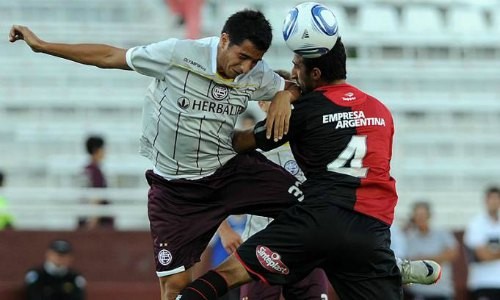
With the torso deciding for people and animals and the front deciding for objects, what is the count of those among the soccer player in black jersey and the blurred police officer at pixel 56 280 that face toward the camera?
1

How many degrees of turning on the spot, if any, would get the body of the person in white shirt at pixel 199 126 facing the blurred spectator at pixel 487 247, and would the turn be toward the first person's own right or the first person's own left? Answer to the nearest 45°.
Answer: approximately 90° to the first person's own left

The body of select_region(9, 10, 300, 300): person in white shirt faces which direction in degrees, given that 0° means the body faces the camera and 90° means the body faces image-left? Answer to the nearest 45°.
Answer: approximately 315°

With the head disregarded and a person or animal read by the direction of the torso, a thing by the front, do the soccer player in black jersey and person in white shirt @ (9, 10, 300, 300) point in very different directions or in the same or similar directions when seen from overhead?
very different directions

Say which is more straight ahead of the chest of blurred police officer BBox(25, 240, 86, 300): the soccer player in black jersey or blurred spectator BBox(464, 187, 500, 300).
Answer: the soccer player in black jersey

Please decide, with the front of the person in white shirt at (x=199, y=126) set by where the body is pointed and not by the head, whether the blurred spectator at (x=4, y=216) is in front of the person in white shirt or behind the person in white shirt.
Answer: behind

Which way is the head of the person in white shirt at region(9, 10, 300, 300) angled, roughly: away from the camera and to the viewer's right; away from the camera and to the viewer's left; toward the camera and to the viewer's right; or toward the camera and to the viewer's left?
toward the camera and to the viewer's right

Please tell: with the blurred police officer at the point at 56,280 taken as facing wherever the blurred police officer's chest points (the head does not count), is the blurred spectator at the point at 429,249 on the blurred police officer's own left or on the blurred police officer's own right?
on the blurred police officer's own left
